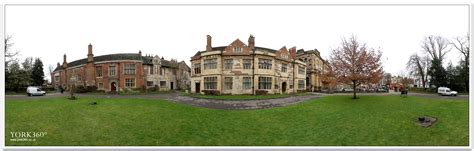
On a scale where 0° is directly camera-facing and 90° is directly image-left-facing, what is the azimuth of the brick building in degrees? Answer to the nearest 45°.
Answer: approximately 0°

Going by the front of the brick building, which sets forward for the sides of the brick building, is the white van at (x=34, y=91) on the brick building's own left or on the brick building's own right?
on the brick building's own right

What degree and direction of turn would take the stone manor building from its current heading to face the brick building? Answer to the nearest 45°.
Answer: approximately 45° to its right

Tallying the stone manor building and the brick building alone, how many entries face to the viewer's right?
0
